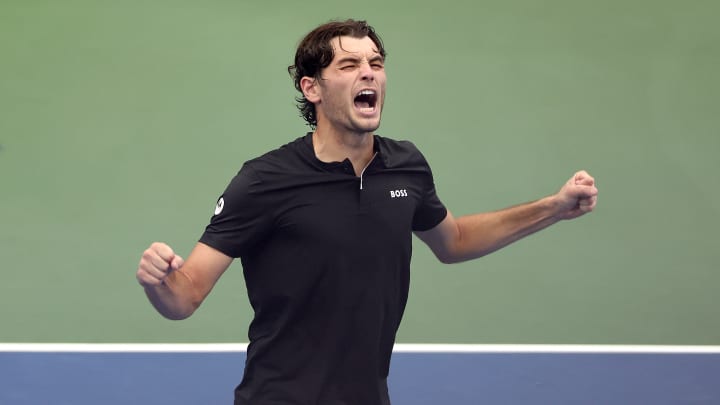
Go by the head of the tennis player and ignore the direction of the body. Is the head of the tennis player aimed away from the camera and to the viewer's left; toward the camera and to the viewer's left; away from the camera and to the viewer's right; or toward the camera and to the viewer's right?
toward the camera and to the viewer's right

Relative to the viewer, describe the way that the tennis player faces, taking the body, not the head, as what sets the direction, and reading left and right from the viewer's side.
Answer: facing the viewer and to the right of the viewer
